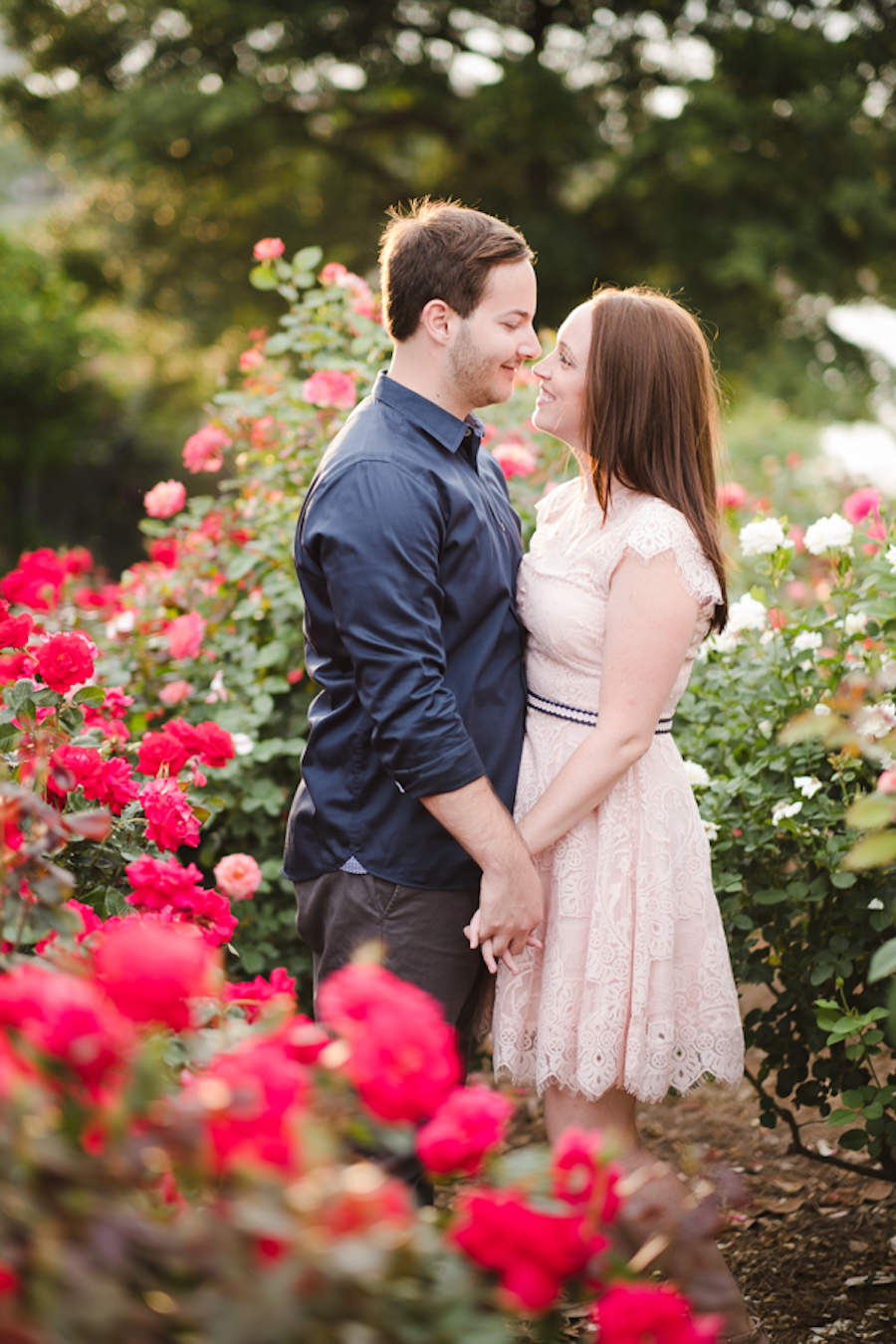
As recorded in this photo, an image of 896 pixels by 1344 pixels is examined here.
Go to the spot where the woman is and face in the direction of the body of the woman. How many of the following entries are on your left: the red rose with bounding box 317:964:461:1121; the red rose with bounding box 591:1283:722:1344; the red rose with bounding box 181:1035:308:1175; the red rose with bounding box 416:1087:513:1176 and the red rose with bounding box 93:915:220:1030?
5

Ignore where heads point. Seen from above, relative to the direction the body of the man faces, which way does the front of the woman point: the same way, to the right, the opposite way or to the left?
the opposite way

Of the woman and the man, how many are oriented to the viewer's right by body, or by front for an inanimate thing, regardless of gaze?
1

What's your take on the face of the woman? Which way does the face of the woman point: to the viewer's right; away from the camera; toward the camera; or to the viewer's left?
to the viewer's left

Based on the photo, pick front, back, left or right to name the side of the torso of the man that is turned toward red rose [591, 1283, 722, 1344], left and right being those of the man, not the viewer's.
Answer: right

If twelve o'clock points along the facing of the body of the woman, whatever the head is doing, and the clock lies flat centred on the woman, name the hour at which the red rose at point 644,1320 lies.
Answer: The red rose is roughly at 9 o'clock from the woman.

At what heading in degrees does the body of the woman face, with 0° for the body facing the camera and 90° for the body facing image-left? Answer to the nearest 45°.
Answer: approximately 90°

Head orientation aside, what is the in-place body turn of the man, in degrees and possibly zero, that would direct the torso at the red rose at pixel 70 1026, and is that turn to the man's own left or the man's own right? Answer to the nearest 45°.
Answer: approximately 90° to the man's own right

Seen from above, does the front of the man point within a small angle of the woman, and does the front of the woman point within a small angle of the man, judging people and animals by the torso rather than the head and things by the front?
yes

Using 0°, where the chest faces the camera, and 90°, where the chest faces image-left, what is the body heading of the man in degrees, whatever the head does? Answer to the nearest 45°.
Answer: approximately 270°
